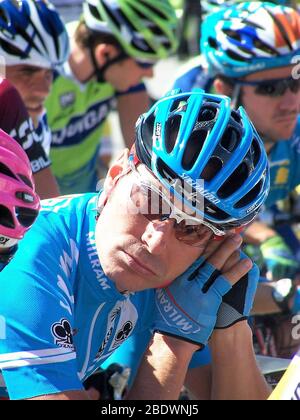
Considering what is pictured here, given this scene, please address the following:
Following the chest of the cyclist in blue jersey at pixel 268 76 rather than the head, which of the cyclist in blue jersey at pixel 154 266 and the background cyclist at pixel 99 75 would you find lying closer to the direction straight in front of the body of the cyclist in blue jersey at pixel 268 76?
the cyclist in blue jersey

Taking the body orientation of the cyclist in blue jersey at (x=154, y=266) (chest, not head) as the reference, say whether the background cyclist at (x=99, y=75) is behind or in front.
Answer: behind

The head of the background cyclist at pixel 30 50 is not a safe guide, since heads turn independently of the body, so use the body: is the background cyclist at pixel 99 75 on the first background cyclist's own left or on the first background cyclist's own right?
on the first background cyclist's own left

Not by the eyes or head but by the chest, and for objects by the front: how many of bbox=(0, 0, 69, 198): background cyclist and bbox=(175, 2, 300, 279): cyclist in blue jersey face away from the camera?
0

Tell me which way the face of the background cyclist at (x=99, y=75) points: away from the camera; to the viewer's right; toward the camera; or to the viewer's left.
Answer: to the viewer's right

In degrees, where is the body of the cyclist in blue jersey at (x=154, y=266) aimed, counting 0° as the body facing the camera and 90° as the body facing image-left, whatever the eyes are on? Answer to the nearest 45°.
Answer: approximately 315°

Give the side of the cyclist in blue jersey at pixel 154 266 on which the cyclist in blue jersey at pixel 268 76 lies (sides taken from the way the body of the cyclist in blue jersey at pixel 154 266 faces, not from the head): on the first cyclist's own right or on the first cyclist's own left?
on the first cyclist's own left

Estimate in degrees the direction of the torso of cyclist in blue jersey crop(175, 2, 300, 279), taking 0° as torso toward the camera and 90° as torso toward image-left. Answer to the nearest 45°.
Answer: approximately 315°
